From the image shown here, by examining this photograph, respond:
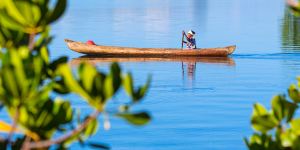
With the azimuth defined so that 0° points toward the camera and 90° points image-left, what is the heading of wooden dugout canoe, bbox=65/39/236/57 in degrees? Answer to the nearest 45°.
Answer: approximately 90°
